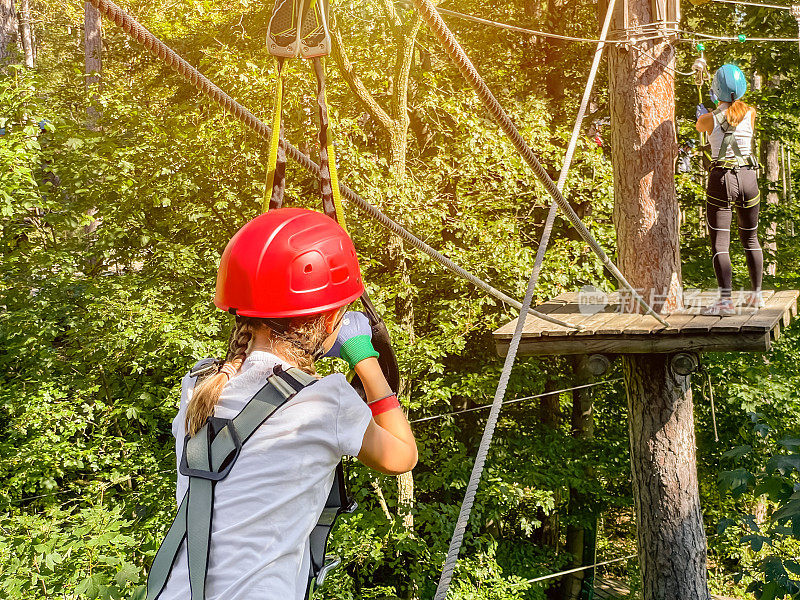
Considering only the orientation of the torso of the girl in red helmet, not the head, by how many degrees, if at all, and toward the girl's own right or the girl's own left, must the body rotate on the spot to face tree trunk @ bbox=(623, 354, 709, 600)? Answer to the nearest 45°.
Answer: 0° — they already face it

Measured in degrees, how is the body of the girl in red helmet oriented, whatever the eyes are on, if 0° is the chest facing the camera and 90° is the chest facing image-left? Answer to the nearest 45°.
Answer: approximately 225°

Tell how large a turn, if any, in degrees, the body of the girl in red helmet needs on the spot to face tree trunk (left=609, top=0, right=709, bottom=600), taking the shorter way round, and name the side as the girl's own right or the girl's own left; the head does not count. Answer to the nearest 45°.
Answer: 0° — they already face it

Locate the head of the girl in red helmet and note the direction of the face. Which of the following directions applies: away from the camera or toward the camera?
away from the camera

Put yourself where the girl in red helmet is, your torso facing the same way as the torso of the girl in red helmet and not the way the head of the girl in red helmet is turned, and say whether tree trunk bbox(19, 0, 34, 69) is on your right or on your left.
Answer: on your left

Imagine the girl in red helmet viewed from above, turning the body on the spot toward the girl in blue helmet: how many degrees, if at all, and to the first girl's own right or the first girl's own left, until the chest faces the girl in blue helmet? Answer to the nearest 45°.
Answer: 0° — they already face them
